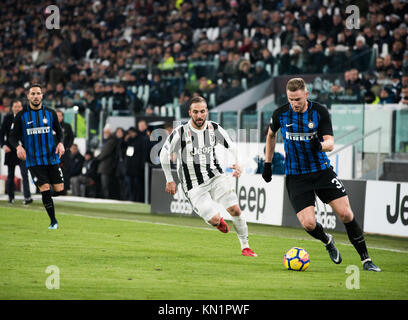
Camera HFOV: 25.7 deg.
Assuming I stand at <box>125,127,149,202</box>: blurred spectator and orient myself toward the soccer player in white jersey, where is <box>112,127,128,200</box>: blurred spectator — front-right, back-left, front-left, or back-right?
back-right

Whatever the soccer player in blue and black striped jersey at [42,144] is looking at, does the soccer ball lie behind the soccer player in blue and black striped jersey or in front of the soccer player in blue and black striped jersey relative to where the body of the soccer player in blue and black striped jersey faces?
in front

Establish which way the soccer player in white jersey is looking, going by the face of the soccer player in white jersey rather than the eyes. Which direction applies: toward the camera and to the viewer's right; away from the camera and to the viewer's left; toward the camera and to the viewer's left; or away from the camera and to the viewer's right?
toward the camera and to the viewer's right

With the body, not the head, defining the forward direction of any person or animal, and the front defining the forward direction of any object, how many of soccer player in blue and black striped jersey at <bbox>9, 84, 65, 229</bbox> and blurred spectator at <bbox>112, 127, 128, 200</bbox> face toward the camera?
2

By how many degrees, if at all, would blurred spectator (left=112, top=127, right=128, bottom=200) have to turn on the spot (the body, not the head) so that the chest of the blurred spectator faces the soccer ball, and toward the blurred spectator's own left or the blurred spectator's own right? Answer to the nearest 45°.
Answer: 0° — they already face it

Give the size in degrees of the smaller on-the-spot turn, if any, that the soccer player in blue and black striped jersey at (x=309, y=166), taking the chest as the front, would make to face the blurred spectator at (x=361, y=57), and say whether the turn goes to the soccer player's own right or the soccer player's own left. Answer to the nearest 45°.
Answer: approximately 180°

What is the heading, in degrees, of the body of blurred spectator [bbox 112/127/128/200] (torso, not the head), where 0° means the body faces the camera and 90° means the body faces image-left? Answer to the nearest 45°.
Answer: approximately 0°

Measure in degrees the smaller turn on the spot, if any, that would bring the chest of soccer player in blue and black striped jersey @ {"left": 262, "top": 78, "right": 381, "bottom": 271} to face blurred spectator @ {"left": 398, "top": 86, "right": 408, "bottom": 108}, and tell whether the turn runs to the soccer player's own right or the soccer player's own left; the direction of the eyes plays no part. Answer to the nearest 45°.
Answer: approximately 180°
